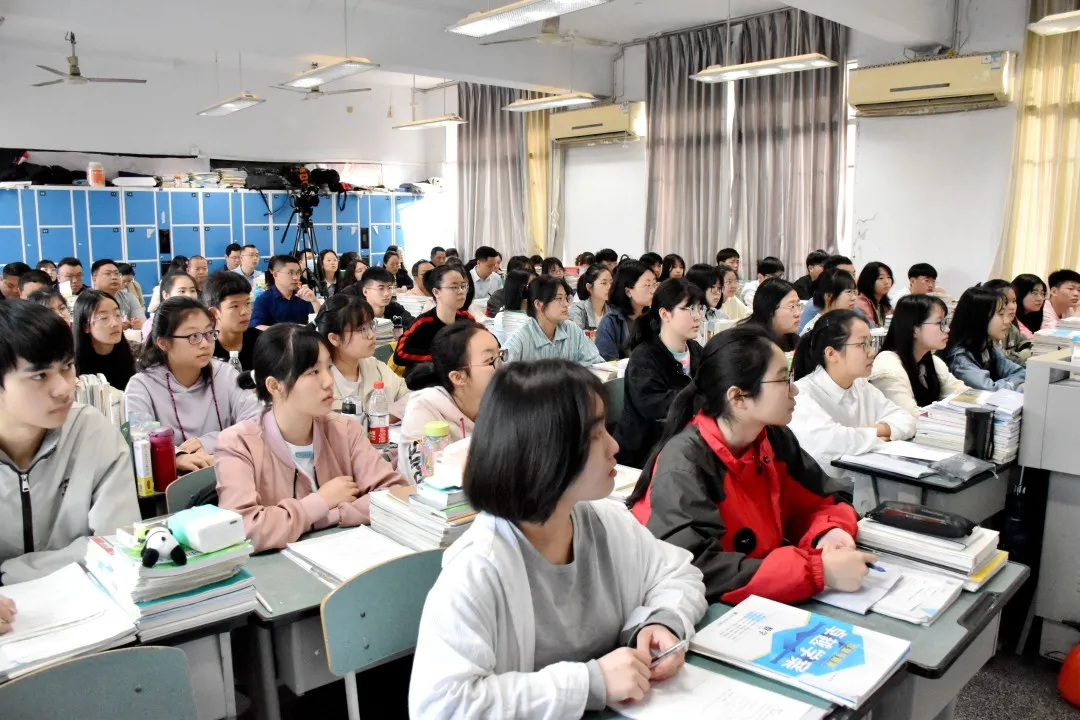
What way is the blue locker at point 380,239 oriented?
toward the camera

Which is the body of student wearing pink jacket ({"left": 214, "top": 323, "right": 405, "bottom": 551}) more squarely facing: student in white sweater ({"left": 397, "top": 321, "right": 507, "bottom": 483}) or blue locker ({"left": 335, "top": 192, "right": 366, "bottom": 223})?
the student in white sweater

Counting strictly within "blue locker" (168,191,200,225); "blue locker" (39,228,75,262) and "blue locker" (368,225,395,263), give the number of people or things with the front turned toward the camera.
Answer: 3

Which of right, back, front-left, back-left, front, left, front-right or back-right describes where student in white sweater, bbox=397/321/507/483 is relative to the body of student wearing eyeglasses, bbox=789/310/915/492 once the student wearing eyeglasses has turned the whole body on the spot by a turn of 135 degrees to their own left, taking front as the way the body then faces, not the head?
back-left

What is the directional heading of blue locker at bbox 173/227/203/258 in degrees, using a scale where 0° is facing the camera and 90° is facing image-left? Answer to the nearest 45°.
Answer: approximately 0°

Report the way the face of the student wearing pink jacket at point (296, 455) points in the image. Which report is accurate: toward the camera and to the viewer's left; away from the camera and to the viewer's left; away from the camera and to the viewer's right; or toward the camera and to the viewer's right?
toward the camera and to the viewer's right

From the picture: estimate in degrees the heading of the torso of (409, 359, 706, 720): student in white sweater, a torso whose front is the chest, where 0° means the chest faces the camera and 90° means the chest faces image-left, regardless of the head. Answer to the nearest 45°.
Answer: approximately 315°

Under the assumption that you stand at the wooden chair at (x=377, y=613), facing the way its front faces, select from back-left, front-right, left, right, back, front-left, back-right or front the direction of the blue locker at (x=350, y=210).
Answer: back-left

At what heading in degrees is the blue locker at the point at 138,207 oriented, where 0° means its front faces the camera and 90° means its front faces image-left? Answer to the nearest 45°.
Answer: approximately 0°
